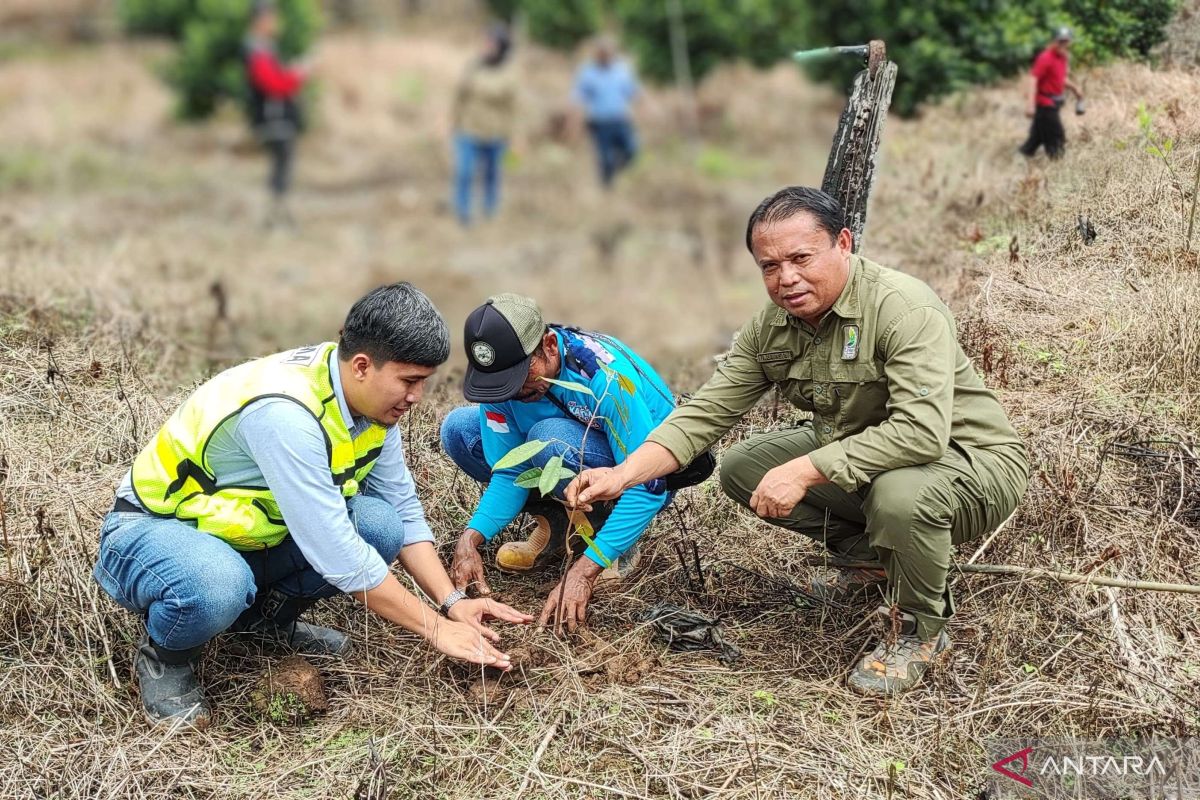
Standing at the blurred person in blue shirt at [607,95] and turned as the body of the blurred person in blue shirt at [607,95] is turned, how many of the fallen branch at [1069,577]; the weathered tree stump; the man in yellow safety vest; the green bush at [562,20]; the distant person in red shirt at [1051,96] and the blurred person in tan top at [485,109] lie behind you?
1

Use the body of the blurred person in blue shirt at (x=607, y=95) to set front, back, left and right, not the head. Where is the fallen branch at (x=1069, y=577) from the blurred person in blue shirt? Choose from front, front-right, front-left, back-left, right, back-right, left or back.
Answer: front

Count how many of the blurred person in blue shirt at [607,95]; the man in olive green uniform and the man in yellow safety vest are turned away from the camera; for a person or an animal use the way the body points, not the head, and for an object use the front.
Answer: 0

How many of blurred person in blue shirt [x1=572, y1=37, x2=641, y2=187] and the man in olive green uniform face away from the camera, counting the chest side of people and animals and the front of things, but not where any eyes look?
0

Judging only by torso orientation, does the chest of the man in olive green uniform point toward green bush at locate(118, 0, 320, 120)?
no

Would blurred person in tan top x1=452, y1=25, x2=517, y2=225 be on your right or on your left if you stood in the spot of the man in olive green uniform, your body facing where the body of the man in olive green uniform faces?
on your right

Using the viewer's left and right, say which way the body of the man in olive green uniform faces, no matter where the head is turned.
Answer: facing the viewer and to the left of the viewer

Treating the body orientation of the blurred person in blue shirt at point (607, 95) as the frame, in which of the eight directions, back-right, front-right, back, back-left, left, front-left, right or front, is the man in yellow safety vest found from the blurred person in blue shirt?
front

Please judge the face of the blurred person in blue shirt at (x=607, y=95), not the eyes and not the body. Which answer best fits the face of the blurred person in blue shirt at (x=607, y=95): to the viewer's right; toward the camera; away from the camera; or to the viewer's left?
toward the camera

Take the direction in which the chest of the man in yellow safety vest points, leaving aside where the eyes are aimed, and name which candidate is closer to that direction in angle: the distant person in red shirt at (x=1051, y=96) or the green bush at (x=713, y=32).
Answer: the distant person in red shirt

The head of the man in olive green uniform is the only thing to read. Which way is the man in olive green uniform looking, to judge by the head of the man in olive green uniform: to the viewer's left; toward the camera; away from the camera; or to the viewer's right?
toward the camera

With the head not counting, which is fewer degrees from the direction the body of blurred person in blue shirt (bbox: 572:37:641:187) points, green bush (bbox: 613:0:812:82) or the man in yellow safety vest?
the man in yellow safety vest

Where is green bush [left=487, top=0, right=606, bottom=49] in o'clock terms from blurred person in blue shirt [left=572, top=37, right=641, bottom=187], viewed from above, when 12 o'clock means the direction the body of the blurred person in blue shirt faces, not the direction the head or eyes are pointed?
The green bush is roughly at 6 o'clock from the blurred person in blue shirt.

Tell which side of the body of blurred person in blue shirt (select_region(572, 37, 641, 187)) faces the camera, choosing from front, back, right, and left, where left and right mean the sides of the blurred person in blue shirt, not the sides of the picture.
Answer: front

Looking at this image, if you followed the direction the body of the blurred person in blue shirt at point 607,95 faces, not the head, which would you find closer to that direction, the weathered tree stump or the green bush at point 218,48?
the weathered tree stump

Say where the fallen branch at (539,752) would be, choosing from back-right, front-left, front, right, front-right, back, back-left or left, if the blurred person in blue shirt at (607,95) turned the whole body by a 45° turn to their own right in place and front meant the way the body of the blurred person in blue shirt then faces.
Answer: front-left

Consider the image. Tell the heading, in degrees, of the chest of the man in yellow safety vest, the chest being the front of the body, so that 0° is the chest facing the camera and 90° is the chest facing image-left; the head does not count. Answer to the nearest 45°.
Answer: approximately 315°

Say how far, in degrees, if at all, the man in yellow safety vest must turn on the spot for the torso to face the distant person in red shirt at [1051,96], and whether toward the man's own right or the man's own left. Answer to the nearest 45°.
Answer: approximately 90° to the man's own left

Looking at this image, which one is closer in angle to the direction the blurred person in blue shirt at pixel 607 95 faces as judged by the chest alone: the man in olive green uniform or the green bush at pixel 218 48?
the man in olive green uniform
